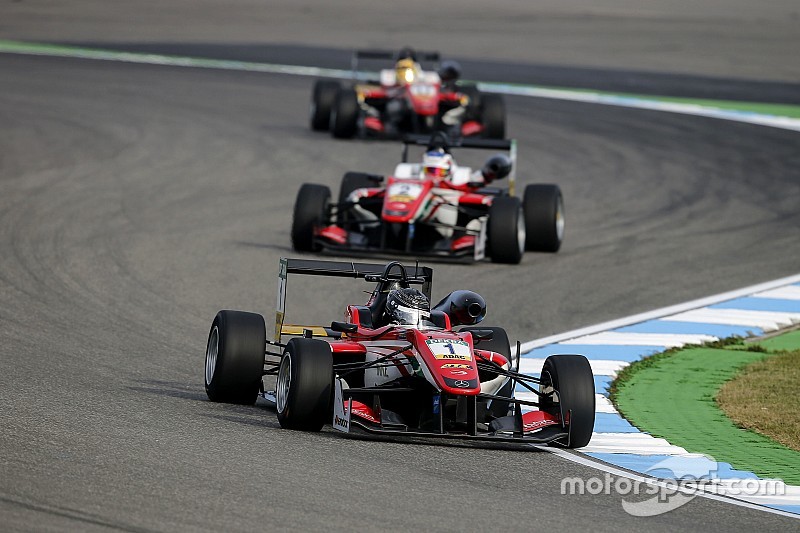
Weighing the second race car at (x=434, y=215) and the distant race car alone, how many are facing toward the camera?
2

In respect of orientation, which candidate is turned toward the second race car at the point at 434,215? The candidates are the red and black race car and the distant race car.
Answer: the distant race car

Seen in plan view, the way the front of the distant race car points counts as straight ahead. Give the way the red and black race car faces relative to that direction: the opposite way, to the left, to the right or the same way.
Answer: the same way

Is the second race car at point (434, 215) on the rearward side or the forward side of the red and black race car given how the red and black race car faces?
on the rearward side

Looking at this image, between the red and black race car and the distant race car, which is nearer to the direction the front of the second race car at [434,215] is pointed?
the red and black race car

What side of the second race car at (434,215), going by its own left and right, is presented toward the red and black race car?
front

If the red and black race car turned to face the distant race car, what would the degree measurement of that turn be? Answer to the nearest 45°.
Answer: approximately 180°

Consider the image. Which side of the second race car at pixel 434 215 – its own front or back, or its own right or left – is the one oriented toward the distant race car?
back

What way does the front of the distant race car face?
toward the camera

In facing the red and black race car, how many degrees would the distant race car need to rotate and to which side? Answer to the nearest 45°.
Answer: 0° — it already faces it

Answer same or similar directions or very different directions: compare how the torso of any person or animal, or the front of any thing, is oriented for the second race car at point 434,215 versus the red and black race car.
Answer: same or similar directions

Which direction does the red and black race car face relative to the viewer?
toward the camera

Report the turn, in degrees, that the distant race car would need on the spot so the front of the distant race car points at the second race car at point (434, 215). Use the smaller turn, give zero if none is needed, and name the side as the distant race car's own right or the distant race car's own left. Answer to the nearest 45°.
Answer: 0° — it already faces it

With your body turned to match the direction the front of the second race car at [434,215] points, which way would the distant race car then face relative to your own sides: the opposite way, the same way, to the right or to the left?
the same way

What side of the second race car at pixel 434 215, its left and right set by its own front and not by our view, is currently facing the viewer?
front
